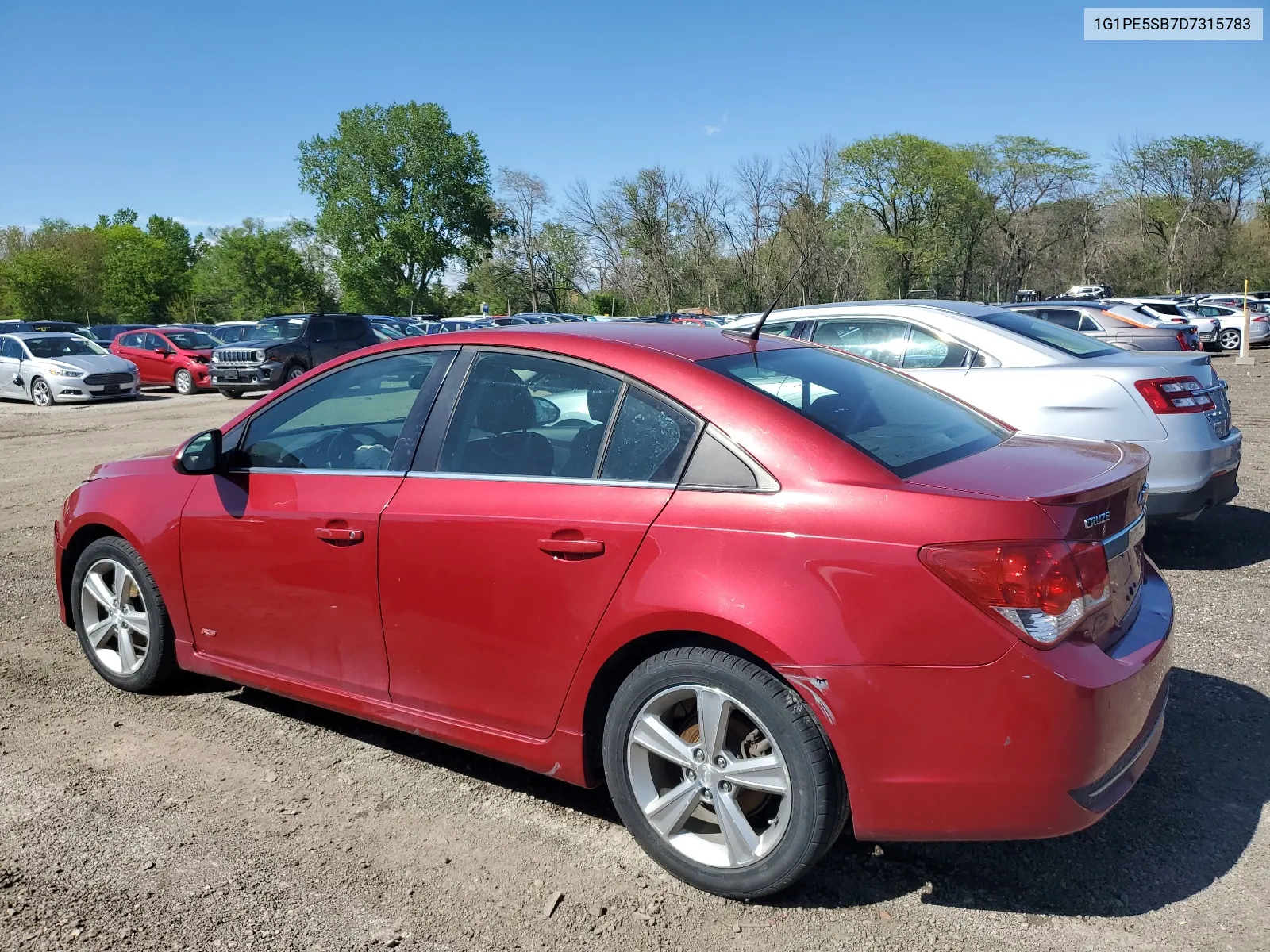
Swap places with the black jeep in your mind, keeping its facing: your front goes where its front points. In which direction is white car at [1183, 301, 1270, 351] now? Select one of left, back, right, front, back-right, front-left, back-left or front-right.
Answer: back-left

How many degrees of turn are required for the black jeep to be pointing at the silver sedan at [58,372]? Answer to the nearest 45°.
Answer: approximately 45° to its right

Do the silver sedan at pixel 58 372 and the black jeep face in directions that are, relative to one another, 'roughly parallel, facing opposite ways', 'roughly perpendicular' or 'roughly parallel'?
roughly perpendicular

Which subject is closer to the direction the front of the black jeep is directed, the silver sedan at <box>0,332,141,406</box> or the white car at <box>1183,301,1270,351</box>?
the silver sedan

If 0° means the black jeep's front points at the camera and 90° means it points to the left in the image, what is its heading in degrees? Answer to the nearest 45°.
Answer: approximately 45°

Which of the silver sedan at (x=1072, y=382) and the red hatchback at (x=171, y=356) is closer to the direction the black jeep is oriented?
the silver sedan

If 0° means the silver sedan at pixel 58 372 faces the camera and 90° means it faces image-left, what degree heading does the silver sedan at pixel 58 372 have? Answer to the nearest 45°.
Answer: approximately 315°

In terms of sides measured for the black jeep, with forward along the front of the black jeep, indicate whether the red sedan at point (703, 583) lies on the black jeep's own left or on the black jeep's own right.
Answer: on the black jeep's own left

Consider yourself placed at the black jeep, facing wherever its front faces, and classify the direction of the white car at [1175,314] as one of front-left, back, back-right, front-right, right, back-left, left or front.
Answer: back-left

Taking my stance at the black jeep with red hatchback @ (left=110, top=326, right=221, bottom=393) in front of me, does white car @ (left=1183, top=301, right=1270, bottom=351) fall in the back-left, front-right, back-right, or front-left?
back-right
